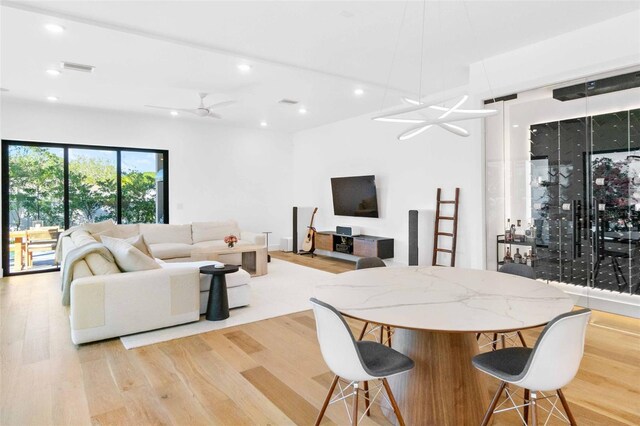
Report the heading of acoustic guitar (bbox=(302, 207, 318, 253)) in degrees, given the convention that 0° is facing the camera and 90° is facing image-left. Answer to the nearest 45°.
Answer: approximately 45°

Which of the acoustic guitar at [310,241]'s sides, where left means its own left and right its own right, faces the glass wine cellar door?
left

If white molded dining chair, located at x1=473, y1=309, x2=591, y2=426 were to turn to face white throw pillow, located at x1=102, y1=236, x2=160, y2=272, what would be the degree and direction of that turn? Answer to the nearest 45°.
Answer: approximately 45° to its left

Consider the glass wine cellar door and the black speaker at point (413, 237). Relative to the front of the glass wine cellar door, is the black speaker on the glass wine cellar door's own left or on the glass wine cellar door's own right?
on the glass wine cellar door's own right

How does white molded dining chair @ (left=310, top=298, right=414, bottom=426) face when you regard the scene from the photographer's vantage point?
facing away from the viewer and to the right of the viewer

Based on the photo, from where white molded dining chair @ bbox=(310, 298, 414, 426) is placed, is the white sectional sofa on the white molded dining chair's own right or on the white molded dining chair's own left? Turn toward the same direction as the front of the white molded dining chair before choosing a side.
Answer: on the white molded dining chair's own left

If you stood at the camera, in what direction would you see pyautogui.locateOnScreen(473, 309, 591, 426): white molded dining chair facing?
facing away from the viewer and to the left of the viewer

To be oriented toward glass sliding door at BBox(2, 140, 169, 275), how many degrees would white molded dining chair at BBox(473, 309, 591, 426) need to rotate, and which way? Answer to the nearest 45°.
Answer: approximately 45° to its left

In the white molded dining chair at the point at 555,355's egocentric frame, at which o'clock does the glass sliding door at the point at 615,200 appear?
The glass sliding door is roughly at 2 o'clock from the white molded dining chair.

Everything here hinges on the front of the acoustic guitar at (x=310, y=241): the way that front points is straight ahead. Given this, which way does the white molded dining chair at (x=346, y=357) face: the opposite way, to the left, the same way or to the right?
the opposite way
